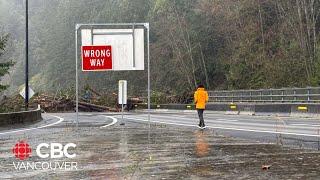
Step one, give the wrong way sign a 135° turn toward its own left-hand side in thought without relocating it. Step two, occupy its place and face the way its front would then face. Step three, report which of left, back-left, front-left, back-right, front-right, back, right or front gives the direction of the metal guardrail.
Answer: front

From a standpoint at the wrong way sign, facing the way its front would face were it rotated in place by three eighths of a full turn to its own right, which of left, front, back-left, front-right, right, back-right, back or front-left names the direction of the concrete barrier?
front

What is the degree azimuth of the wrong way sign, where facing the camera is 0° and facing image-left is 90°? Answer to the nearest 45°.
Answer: approximately 0°
